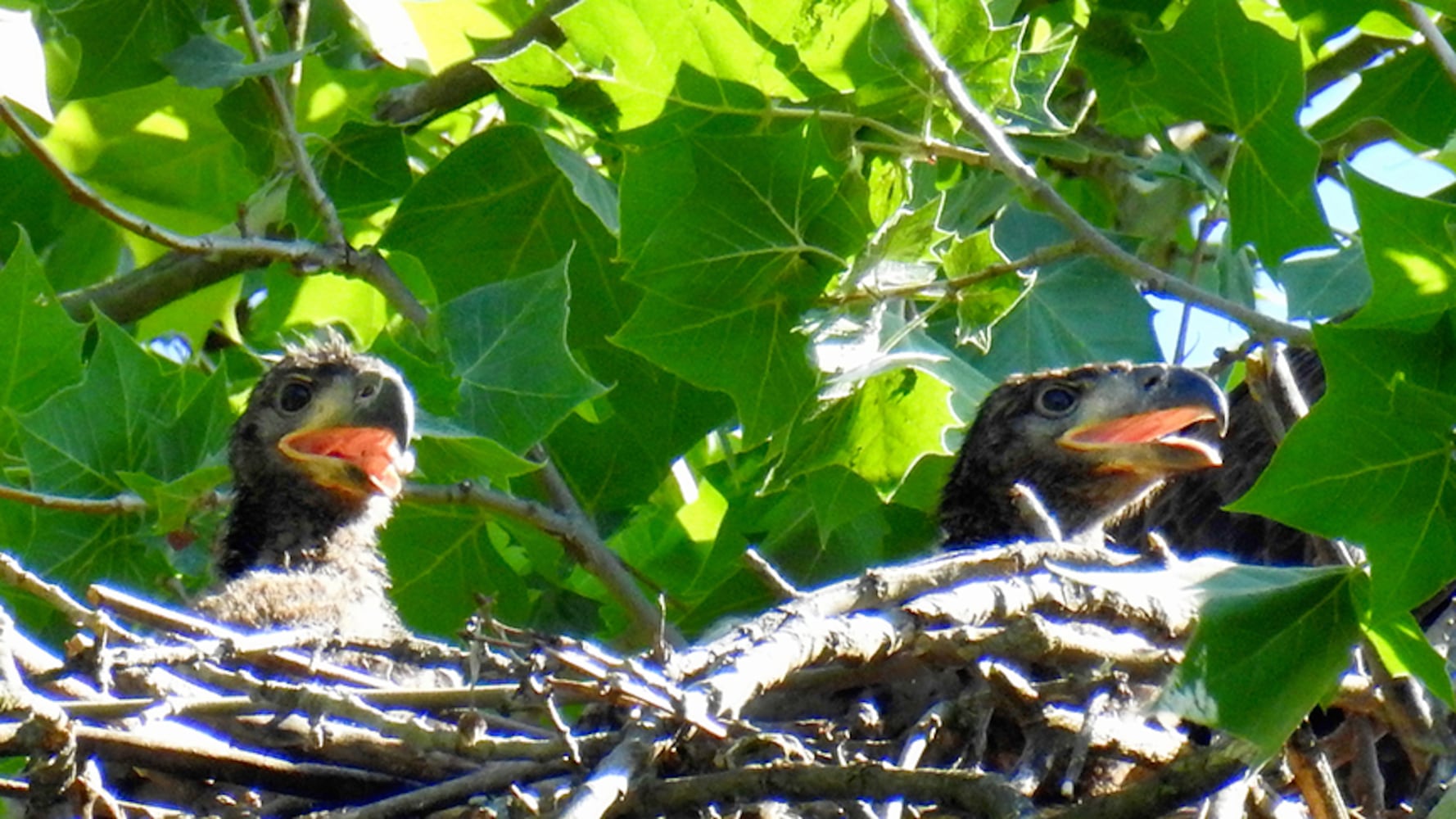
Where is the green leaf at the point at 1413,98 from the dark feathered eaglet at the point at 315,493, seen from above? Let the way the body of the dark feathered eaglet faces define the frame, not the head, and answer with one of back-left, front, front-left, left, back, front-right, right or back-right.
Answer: front-left

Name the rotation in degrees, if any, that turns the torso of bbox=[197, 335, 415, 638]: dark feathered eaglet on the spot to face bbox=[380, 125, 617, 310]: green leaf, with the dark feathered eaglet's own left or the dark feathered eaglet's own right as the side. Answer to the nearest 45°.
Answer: approximately 45° to the dark feathered eaglet's own left
